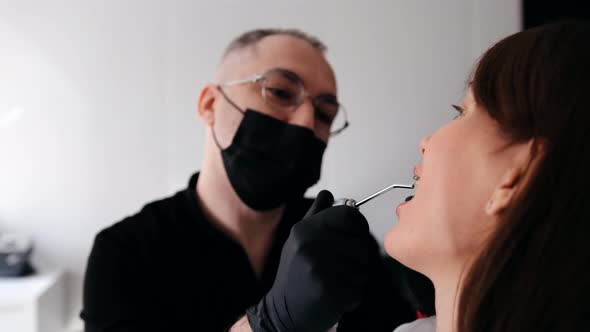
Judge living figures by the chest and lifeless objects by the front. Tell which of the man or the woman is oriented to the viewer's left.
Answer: the woman

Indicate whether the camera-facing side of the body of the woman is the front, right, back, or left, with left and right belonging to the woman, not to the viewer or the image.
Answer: left

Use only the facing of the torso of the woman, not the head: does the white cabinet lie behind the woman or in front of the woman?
in front

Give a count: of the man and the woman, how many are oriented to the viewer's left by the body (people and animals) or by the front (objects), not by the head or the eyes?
1

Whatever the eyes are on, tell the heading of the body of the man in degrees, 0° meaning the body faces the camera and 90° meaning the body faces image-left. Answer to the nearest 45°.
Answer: approximately 315°

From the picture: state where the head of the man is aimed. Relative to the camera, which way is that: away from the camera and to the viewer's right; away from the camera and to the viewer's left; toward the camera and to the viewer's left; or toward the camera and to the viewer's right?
toward the camera and to the viewer's right
